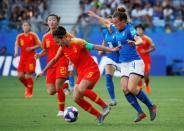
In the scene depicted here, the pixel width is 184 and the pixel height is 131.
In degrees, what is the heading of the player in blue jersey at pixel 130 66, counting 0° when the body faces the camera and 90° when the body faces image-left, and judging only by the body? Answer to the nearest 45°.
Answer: approximately 45°

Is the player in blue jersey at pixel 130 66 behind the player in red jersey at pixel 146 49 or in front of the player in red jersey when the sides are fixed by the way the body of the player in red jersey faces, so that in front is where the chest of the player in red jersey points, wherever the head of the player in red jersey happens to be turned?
in front

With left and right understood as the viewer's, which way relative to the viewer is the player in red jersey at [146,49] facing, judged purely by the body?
facing the viewer and to the left of the viewer

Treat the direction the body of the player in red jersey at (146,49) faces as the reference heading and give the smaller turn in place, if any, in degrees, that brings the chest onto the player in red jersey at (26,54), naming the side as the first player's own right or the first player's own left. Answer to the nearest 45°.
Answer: approximately 45° to the first player's own right

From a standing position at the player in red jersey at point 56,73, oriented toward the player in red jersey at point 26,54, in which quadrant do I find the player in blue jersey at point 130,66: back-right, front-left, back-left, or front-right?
back-right

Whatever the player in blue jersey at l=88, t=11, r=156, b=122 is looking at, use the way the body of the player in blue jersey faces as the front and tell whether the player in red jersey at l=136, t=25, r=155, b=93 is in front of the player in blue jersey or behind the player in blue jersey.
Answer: behind

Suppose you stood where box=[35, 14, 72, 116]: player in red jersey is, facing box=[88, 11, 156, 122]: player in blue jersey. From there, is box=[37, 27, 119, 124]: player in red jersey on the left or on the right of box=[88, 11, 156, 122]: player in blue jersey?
right
